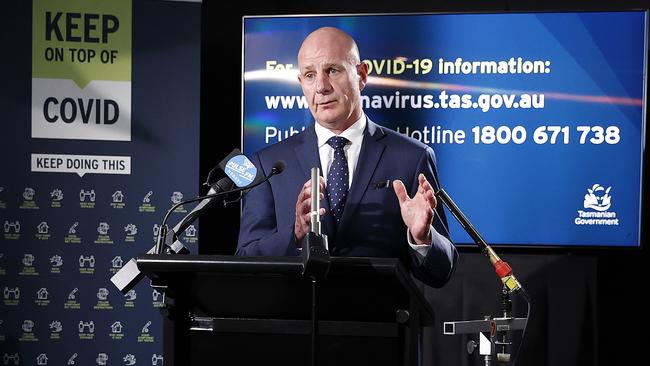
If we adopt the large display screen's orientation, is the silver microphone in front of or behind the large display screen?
in front

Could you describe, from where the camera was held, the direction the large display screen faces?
facing the viewer

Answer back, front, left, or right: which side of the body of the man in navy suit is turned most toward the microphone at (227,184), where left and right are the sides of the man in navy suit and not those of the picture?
front

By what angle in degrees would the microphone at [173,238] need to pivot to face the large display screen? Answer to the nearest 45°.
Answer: approximately 45° to its left

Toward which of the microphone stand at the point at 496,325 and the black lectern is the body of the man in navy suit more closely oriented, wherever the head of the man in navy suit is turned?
the black lectern

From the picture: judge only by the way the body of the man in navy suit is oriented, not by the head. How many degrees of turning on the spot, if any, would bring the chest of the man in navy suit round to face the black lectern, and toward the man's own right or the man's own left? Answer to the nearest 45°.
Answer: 0° — they already face it

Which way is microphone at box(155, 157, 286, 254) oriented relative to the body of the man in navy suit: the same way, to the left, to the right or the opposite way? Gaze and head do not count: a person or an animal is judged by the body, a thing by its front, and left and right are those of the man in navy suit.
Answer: to the left

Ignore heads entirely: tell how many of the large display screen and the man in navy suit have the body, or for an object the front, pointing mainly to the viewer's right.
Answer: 0

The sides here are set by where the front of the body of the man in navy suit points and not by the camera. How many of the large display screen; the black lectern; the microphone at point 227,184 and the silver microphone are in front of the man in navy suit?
3

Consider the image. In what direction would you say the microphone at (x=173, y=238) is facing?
to the viewer's right

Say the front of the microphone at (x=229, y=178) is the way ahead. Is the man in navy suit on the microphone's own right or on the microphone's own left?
on the microphone's own left

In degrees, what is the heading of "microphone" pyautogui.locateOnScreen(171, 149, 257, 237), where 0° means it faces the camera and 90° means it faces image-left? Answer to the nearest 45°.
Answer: approximately 270°

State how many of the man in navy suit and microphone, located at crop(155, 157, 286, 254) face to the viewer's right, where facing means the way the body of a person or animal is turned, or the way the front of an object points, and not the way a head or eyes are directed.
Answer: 1

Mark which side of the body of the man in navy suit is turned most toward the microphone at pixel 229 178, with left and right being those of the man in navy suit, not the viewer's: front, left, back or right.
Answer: front
